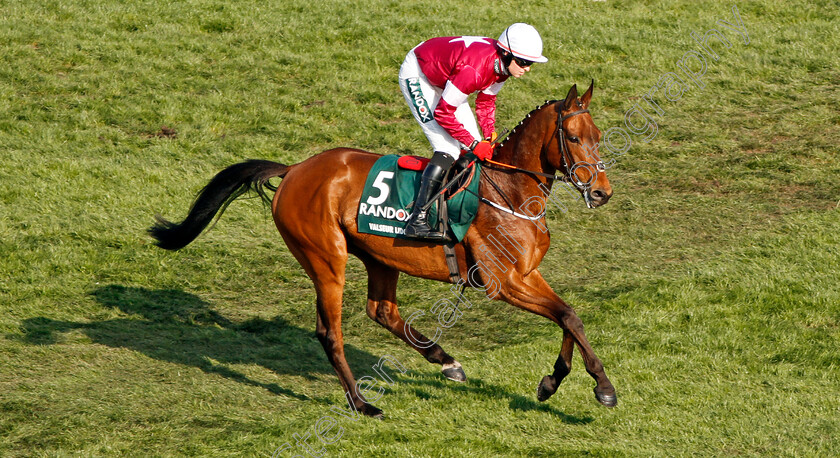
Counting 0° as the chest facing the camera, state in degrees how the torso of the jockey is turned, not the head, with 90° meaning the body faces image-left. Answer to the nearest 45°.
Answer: approximately 270°

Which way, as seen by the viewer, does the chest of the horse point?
to the viewer's right
